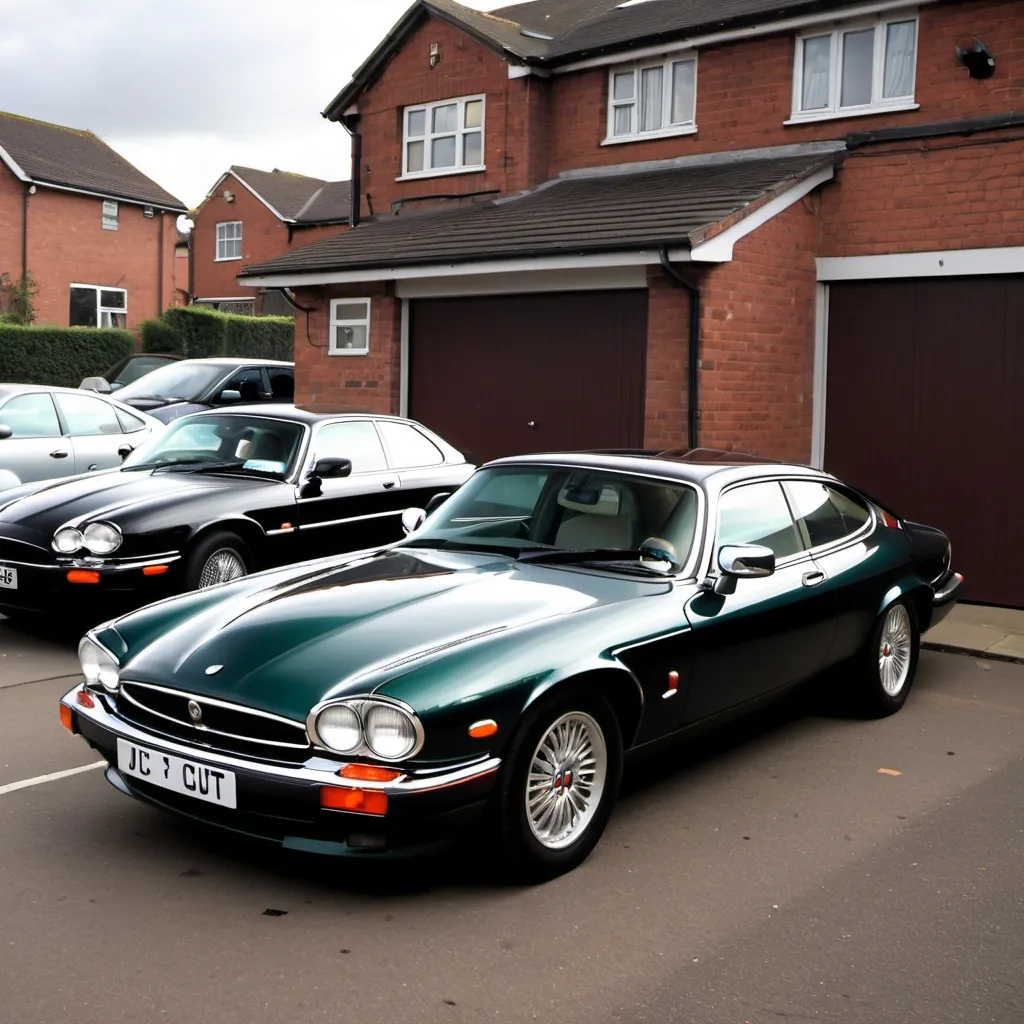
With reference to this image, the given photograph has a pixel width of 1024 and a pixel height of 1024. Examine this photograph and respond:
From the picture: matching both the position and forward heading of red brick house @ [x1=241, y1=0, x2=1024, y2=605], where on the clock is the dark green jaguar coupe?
The dark green jaguar coupe is roughly at 11 o'clock from the red brick house.

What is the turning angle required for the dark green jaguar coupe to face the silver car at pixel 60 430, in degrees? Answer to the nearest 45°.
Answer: approximately 90° to its right

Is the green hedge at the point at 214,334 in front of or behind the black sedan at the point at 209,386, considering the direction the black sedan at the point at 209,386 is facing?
behind

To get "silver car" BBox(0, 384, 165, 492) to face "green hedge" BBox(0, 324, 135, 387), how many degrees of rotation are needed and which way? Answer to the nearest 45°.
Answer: approximately 90° to its right

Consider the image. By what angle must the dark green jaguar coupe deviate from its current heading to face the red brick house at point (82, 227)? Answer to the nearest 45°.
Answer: approximately 135° to its right

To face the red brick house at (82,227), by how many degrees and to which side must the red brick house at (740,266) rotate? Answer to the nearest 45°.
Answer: approximately 90° to its right

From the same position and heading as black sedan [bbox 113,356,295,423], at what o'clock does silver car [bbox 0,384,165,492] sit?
The silver car is roughly at 11 o'clock from the black sedan.

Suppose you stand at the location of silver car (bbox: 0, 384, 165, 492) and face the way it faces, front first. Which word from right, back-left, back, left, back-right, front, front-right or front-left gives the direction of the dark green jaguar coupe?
left

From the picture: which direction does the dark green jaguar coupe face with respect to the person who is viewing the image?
facing the viewer and to the left of the viewer

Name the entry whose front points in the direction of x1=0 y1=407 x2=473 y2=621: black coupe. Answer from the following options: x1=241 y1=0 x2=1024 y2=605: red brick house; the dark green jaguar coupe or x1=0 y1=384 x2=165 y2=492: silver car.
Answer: the red brick house

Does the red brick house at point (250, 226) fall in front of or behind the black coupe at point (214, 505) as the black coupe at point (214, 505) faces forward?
behind

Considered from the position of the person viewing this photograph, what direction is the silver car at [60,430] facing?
facing to the left of the viewer

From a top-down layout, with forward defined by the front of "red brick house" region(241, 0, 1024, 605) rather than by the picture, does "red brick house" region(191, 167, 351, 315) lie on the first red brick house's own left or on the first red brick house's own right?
on the first red brick house's own right

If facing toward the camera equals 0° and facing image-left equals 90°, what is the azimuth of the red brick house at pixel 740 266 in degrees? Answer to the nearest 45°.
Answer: approximately 45°

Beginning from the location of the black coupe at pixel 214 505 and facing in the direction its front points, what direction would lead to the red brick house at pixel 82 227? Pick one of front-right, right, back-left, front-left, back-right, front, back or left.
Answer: back-right
